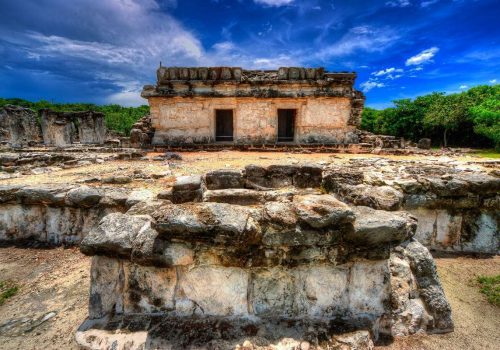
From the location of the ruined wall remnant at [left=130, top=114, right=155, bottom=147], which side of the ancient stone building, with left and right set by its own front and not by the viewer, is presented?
right

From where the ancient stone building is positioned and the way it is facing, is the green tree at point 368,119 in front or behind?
behind

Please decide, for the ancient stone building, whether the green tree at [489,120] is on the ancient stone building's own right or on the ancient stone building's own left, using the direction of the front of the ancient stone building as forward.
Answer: on the ancient stone building's own left

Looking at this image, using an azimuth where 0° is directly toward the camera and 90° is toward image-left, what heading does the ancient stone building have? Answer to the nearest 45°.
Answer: approximately 0°

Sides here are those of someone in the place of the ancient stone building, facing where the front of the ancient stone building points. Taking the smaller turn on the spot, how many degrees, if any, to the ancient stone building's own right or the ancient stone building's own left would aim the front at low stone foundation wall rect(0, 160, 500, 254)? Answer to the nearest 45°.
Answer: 0° — it already faces it

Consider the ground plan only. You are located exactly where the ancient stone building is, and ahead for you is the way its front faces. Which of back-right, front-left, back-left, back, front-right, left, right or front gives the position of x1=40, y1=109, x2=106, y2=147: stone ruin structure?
back-right

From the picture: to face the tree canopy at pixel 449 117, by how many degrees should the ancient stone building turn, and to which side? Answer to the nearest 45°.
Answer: approximately 135° to its left

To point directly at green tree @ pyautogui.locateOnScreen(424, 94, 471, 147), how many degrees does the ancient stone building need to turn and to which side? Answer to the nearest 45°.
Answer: approximately 135° to its left

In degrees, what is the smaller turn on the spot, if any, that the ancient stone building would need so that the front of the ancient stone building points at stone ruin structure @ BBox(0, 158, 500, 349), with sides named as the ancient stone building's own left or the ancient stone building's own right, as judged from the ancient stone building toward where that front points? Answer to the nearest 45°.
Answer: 0° — it already faces it

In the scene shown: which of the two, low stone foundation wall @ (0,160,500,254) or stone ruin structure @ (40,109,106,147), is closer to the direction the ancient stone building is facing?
the low stone foundation wall
